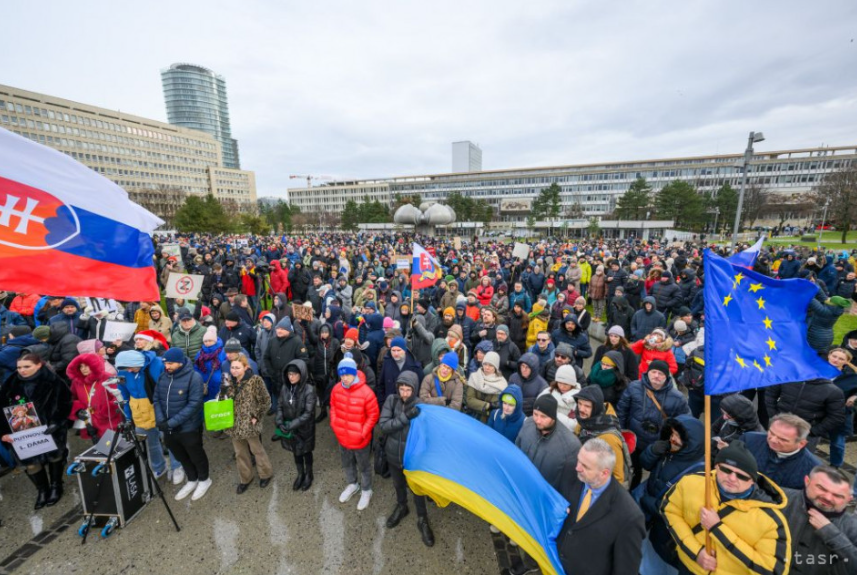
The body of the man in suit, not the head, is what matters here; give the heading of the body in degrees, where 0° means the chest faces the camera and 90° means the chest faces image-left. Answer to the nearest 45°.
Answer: approximately 45°

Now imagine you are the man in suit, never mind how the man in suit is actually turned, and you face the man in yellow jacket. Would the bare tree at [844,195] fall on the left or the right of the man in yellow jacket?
left

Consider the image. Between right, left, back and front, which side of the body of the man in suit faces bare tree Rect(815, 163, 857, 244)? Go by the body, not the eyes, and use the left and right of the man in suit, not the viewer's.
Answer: back

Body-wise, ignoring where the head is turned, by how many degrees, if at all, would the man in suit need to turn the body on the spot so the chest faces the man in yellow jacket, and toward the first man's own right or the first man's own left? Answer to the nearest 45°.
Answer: approximately 135° to the first man's own left
